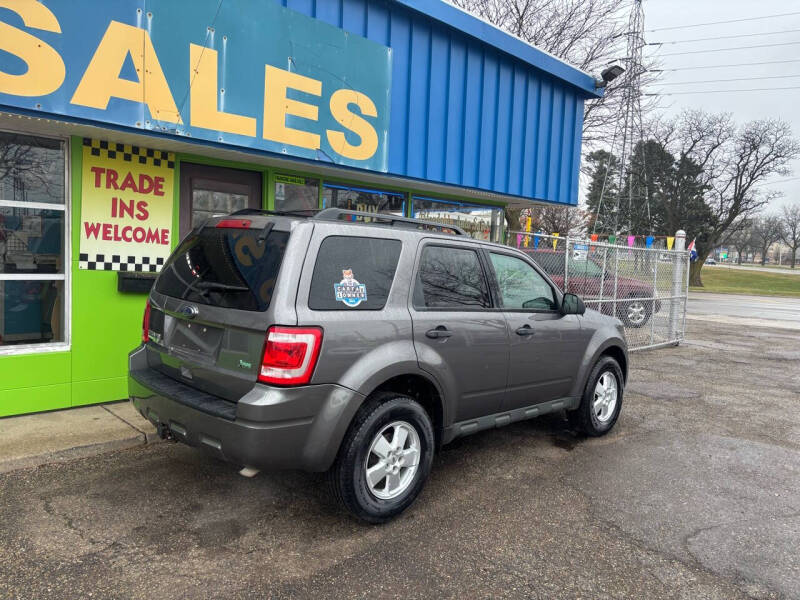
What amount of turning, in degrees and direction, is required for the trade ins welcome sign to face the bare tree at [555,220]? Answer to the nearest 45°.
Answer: approximately 90° to its left

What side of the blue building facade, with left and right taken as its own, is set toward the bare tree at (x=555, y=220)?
left

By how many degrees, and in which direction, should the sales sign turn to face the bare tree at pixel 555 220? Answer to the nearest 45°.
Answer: approximately 90° to its left

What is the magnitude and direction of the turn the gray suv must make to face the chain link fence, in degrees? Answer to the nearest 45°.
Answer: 0° — it already faces it

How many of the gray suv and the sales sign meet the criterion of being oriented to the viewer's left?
0

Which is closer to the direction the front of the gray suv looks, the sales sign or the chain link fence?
the chain link fence

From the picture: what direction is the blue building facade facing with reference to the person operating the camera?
facing the viewer and to the right of the viewer

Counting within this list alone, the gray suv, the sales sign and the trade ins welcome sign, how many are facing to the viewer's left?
0

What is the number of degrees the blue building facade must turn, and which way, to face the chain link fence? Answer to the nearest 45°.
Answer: approximately 90° to its left

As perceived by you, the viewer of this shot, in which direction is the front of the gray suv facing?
facing away from the viewer and to the right of the viewer

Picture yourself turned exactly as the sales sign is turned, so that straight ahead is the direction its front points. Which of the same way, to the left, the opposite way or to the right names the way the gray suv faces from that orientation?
to the left

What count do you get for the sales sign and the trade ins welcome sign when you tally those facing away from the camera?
0

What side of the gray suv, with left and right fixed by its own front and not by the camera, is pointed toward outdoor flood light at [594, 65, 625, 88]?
front

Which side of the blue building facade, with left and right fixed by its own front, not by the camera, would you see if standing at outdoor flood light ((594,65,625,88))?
left

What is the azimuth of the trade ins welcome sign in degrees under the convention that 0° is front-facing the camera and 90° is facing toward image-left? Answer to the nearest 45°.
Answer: approximately 315°
